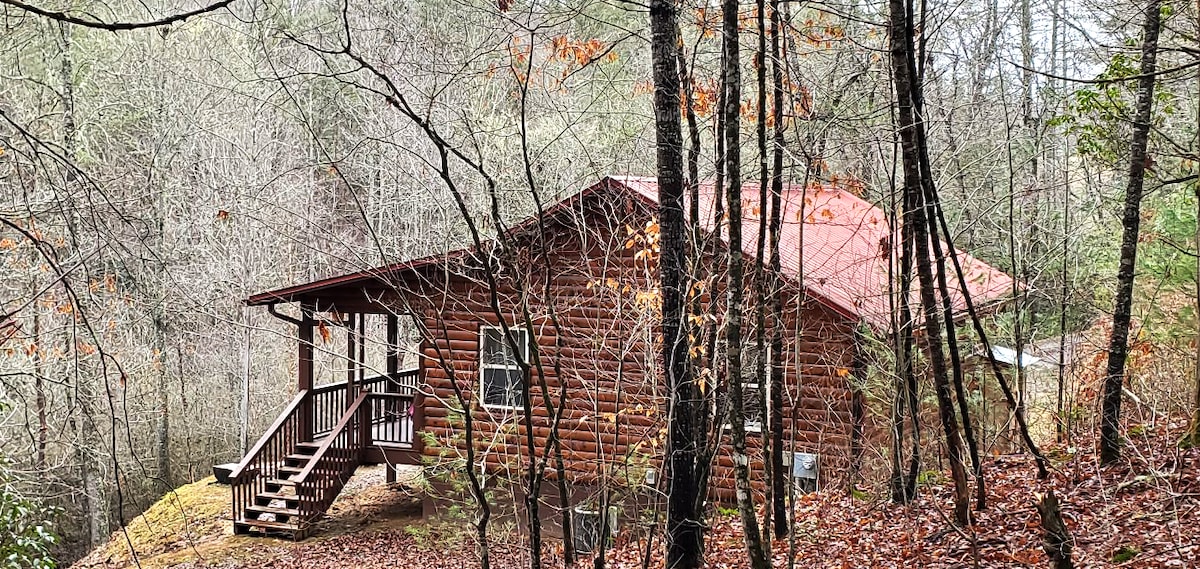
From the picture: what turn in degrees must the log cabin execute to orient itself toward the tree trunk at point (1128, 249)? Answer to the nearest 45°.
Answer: approximately 135° to its left

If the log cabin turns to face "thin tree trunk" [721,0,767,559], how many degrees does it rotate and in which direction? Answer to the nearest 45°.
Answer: approximately 90° to its left

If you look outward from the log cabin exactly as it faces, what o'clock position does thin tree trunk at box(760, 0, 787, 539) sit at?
The thin tree trunk is roughly at 8 o'clock from the log cabin.

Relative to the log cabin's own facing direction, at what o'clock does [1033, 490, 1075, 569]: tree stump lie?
The tree stump is roughly at 8 o'clock from the log cabin.

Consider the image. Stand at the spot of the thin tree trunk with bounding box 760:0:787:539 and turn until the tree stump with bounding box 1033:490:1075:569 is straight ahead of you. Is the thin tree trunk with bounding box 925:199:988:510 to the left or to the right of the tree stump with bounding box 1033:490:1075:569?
left

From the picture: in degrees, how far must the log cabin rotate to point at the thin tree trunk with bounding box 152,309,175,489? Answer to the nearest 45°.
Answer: approximately 45° to its right

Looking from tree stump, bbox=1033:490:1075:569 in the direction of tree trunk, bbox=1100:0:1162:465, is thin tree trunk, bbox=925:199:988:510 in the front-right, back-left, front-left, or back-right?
front-left

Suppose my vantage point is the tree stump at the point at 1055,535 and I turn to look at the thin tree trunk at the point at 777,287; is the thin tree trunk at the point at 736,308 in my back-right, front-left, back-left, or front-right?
front-left

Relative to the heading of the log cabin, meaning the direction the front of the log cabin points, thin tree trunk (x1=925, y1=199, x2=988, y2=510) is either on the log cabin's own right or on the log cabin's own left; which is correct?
on the log cabin's own left

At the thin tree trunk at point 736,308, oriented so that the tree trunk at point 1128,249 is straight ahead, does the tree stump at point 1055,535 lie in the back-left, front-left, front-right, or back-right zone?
front-right

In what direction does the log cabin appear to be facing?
to the viewer's left

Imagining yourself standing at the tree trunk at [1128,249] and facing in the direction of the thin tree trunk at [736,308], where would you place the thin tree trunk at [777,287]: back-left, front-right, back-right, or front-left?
front-right
